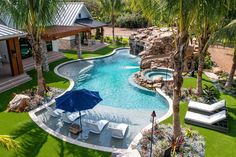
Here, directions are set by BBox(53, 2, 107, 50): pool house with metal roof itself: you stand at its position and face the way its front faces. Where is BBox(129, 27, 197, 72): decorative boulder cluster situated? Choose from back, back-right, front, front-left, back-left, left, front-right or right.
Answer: front

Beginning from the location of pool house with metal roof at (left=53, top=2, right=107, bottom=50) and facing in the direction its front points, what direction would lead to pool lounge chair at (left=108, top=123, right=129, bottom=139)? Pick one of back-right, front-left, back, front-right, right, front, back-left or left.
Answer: front-right

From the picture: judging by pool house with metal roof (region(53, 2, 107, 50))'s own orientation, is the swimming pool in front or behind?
in front

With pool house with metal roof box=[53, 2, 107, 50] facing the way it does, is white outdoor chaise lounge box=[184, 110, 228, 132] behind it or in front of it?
in front

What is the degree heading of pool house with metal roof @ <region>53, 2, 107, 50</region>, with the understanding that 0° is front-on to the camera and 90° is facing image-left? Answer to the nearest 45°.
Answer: approximately 315°

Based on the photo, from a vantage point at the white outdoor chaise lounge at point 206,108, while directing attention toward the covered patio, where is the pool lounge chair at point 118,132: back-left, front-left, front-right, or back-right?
front-left

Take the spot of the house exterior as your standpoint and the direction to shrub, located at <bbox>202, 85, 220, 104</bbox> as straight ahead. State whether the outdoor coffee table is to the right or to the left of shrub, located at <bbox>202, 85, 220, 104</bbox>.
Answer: right

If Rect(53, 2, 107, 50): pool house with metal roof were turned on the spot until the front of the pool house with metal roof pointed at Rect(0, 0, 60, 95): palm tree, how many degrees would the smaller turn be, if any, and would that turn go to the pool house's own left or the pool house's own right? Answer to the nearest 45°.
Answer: approximately 45° to the pool house's own right

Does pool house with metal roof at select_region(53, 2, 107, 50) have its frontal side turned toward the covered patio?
no
